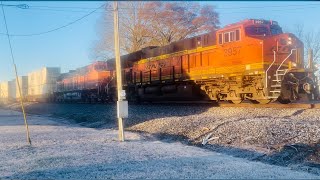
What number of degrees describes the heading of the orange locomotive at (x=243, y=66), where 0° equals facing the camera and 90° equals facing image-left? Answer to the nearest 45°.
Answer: approximately 315°

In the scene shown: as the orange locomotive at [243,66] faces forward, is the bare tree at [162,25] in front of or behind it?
behind

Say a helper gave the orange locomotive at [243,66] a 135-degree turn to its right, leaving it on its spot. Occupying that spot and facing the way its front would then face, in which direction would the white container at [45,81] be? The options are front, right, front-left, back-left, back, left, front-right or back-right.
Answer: front-right
